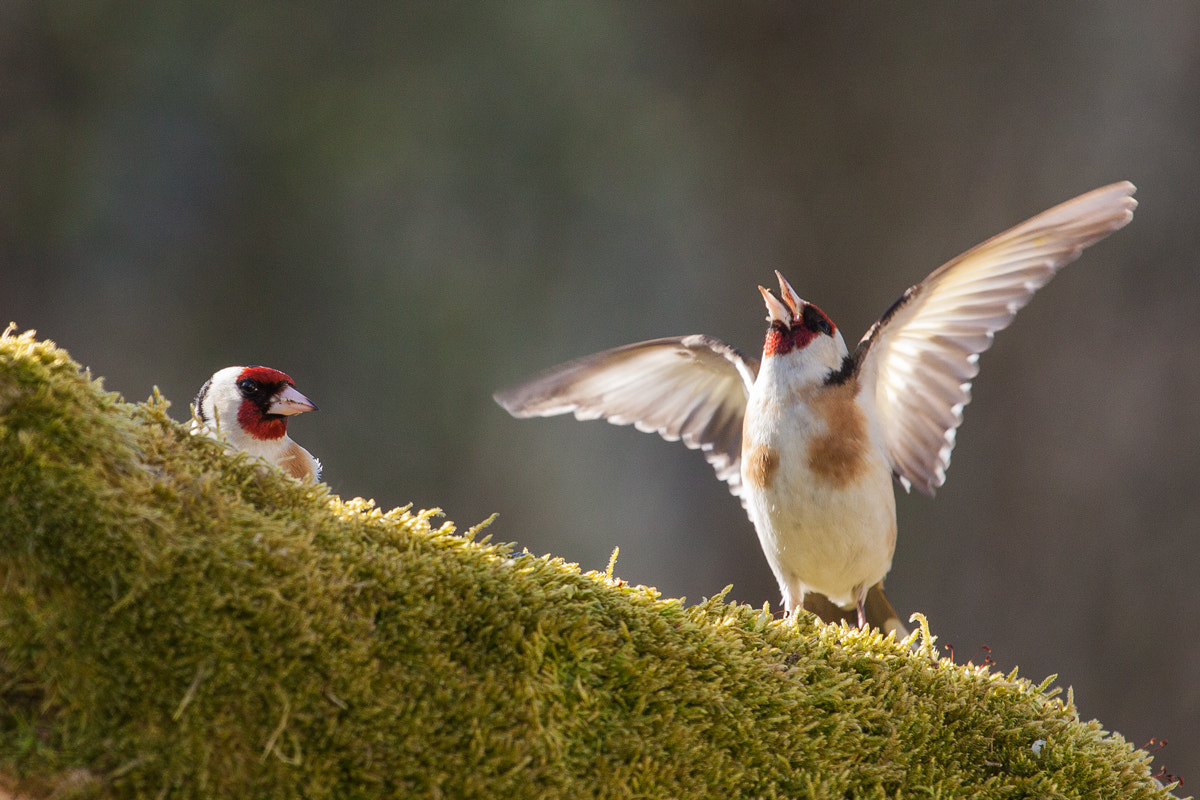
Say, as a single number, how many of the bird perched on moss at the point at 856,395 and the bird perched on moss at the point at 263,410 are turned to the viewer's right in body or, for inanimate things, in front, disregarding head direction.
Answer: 1

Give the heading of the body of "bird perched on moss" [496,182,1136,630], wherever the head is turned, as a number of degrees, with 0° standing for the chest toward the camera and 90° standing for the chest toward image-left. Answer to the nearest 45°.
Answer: approximately 45°

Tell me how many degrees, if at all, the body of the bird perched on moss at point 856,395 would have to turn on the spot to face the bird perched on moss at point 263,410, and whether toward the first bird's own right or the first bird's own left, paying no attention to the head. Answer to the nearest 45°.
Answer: approximately 45° to the first bird's own right

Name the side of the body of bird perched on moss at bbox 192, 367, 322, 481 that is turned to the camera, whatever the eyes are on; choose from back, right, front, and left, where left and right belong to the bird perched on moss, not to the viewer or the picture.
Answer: right
